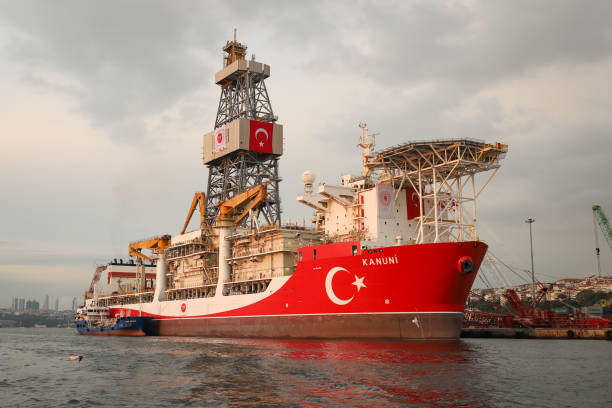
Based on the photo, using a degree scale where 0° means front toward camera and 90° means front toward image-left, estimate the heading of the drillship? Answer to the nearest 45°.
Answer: approximately 315°
